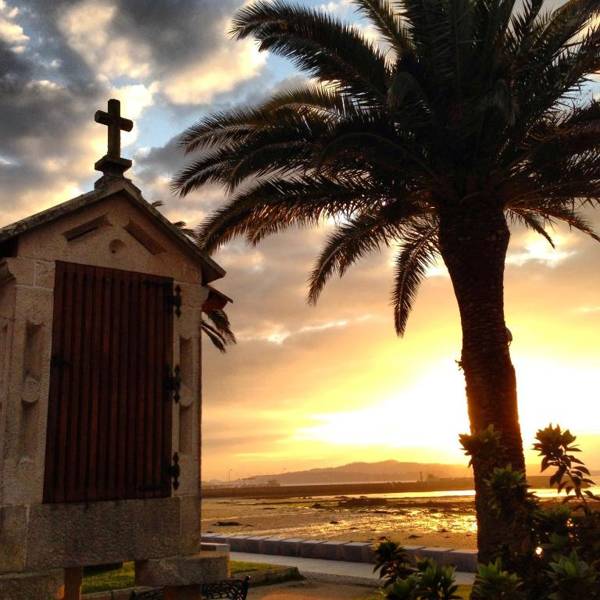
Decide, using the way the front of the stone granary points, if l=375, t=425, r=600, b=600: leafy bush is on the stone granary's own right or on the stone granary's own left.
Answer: on the stone granary's own left

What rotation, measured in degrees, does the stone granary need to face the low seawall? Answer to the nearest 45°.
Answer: approximately 135° to its left

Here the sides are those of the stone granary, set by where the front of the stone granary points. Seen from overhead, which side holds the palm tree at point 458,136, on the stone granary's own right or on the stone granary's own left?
on the stone granary's own left

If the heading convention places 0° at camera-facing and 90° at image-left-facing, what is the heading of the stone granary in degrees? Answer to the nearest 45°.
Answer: approximately 0°
